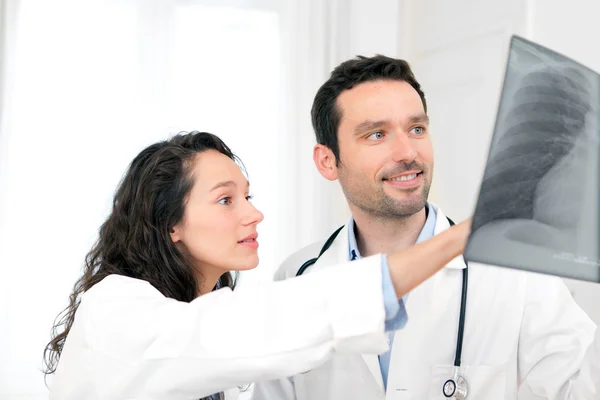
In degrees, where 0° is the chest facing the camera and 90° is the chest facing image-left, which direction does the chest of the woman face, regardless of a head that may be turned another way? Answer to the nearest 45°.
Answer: approximately 270°

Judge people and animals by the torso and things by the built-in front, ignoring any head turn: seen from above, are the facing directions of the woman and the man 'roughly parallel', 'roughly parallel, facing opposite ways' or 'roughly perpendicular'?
roughly perpendicular

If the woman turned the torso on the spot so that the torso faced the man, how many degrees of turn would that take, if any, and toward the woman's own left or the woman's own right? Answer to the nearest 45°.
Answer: approximately 45° to the woman's own left

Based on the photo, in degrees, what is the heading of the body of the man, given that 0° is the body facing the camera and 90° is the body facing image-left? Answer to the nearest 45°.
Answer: approximately 0°

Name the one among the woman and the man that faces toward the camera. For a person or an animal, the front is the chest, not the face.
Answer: the man

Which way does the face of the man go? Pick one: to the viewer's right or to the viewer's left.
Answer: to the viewer's right

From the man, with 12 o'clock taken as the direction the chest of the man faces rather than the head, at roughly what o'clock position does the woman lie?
The woman is roughly at 1 o'clock from the man.

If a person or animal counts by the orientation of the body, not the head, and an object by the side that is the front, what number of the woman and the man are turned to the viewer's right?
1
